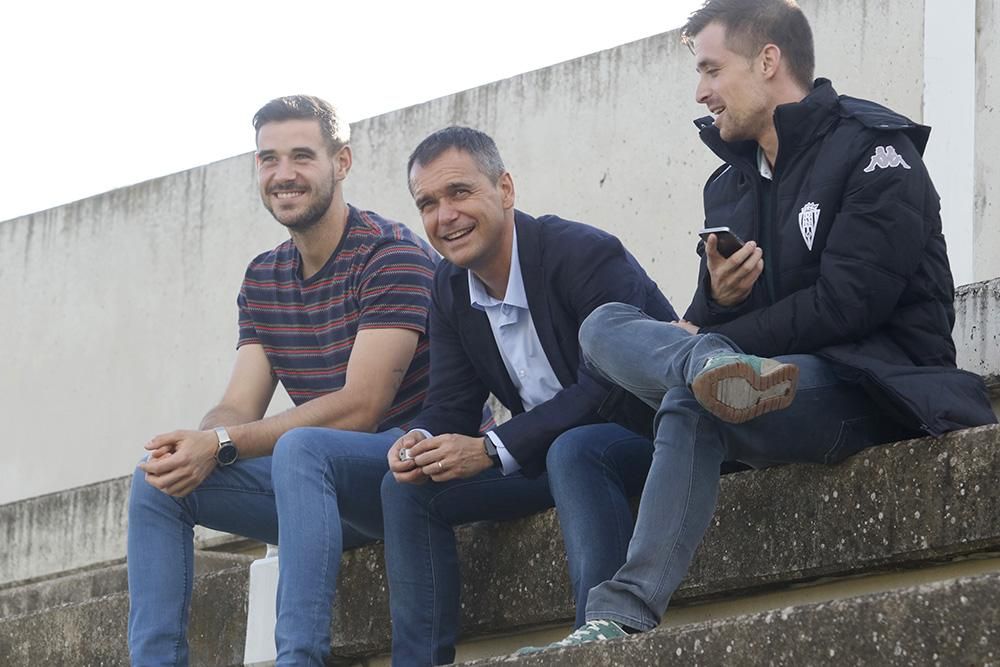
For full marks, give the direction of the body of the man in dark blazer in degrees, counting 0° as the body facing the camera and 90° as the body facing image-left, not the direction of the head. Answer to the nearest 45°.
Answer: approximately 45°

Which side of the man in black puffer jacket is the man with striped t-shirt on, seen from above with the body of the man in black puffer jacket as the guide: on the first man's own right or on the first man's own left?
on the first man's own right

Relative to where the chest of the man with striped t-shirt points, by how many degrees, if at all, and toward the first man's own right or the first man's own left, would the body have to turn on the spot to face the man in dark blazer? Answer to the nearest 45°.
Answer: approximately 90° to the first man's own left

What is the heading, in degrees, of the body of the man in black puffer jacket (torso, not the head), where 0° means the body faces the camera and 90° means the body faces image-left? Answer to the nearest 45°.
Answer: approximately 45°

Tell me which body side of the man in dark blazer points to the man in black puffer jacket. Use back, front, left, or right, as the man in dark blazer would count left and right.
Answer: left
